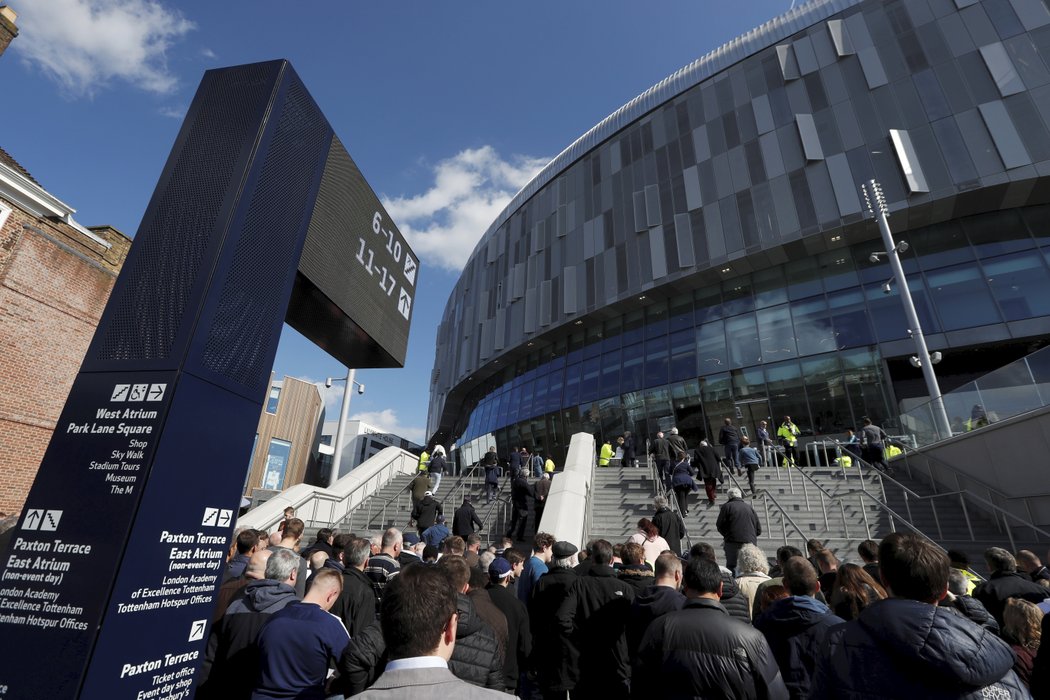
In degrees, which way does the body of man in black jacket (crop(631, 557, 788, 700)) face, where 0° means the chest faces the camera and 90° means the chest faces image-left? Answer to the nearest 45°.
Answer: approximately 180°

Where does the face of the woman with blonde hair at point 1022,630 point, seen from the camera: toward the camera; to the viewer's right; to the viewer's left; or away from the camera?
away from the camera

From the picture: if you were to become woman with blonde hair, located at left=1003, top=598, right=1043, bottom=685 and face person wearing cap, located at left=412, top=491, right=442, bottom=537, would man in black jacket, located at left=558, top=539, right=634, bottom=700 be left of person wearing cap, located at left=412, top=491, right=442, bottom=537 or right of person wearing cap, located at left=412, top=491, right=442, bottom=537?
left

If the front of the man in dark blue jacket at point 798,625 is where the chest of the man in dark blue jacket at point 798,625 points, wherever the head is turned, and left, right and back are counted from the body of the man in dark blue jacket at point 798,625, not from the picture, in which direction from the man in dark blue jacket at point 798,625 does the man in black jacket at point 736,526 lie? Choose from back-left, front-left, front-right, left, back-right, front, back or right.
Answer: front

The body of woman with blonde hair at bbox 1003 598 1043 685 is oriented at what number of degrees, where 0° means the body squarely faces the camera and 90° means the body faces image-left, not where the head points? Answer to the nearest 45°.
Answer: approximately 180°

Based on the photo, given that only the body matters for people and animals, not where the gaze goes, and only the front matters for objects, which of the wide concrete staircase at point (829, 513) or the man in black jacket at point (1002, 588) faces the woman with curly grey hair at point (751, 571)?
the wide concrete staircase

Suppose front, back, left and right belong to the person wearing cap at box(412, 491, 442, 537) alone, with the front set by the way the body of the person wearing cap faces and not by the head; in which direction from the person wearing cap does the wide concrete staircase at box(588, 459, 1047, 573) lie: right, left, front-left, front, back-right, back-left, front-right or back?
right

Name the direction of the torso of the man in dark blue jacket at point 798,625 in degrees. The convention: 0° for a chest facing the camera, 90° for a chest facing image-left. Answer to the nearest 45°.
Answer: approximately 180°

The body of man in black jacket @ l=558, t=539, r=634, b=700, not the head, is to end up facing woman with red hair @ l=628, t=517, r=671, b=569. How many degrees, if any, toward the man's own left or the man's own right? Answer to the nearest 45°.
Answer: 0° — they already face them

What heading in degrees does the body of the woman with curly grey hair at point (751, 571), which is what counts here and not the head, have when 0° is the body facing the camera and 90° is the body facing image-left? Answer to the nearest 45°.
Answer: approximately 180°

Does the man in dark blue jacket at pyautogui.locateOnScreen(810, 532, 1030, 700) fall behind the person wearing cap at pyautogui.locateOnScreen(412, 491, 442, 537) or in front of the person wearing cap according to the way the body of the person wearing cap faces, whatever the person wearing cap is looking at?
behind

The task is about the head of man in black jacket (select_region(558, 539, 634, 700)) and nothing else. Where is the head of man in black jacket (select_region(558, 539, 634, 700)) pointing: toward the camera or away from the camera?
away from the camera

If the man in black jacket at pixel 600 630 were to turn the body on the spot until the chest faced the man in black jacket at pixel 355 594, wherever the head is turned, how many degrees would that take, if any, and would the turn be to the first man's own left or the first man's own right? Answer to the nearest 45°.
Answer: approximately 90° to the first man's own left

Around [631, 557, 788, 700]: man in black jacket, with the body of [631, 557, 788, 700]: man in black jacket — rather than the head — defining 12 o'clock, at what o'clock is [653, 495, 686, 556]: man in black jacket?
[653, 495, 686, 556]: man in black jacket is roughly at 12 o'clock from [631, 557, 788, 700]: man in black jacket.

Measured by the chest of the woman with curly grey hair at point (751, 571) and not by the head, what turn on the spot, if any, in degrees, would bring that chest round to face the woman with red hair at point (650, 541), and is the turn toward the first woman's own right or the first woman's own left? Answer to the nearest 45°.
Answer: approximately 45° to the first woman's own left

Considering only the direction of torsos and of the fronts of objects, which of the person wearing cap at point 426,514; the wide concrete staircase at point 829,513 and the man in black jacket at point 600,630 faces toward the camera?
the wide concrete staircase

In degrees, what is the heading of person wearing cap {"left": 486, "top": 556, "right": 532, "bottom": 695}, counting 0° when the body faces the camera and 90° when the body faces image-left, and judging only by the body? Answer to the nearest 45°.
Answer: approximately 225°
